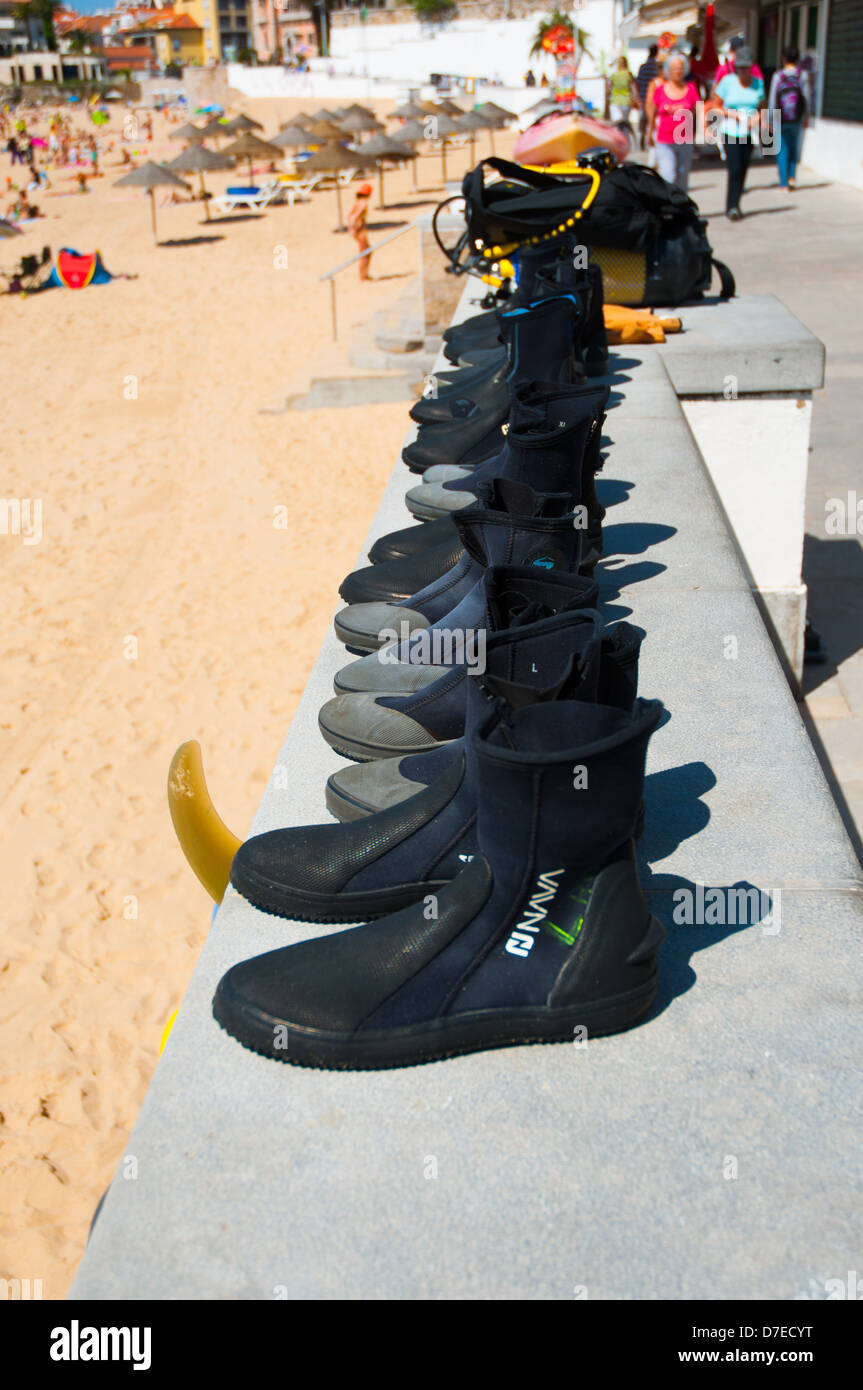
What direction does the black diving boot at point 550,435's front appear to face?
to the viewer's left

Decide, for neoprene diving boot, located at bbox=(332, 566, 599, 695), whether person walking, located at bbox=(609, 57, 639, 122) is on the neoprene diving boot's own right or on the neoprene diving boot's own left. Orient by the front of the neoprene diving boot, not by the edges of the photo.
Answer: on the neoprene diving boot's own right

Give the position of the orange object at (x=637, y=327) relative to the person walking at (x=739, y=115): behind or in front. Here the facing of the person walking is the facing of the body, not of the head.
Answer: in front

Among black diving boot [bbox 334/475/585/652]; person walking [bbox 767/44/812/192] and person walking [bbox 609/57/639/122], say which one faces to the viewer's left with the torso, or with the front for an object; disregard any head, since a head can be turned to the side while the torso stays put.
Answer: the black diving boot

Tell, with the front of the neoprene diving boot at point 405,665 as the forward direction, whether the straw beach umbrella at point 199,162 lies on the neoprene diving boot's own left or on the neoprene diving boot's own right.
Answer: on the neoprene diving boot's own right

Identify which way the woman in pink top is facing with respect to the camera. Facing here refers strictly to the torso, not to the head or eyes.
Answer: toward the camera

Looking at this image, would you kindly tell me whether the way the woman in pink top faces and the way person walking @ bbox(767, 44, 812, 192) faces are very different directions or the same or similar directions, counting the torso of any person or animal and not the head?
very different directions

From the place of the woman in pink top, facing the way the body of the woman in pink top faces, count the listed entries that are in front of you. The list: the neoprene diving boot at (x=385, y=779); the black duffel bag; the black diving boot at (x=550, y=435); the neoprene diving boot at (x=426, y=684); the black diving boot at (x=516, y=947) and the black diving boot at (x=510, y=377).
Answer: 6

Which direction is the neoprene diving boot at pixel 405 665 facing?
to the viewer's left

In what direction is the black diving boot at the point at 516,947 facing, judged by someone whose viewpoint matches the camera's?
facing to the left of the viewer

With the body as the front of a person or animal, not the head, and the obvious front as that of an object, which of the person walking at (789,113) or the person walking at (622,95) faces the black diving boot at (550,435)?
the person walking at (622,95)

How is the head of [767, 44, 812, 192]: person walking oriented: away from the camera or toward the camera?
away from the camera

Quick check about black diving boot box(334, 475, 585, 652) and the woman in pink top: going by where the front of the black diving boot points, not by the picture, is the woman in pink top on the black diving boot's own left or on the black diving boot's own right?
on the black diving boot's own right
